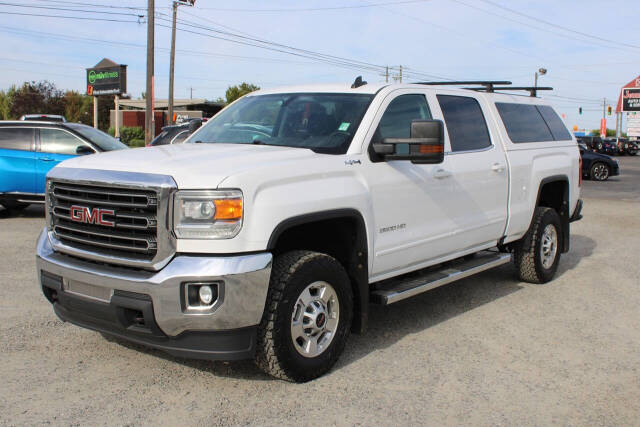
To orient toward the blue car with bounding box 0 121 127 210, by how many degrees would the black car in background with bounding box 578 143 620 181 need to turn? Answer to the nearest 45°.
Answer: approximately 135° to its right

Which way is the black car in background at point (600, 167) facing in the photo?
to the viewer's right

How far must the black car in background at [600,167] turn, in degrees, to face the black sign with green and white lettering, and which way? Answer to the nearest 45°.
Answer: approximately 180°

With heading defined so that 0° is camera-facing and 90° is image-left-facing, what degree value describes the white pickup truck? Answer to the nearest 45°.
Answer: approximately 45°

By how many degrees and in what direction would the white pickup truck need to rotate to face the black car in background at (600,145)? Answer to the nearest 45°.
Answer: approximately 180°

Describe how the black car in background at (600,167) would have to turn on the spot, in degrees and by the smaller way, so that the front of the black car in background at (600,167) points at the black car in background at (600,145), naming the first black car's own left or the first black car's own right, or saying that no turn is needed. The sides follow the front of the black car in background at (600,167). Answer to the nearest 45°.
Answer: approximately 90° to the first black car's own left

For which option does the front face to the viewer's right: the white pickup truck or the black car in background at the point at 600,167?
the black car in background

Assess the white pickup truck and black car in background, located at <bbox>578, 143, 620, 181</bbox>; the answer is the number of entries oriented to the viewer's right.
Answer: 1

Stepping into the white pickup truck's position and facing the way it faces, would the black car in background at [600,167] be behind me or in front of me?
behind

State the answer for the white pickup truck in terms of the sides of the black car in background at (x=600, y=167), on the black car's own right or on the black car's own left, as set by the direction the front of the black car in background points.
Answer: on the black car's own right

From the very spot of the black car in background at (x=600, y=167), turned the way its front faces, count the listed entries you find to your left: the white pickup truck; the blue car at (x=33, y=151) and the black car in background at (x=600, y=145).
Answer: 1
